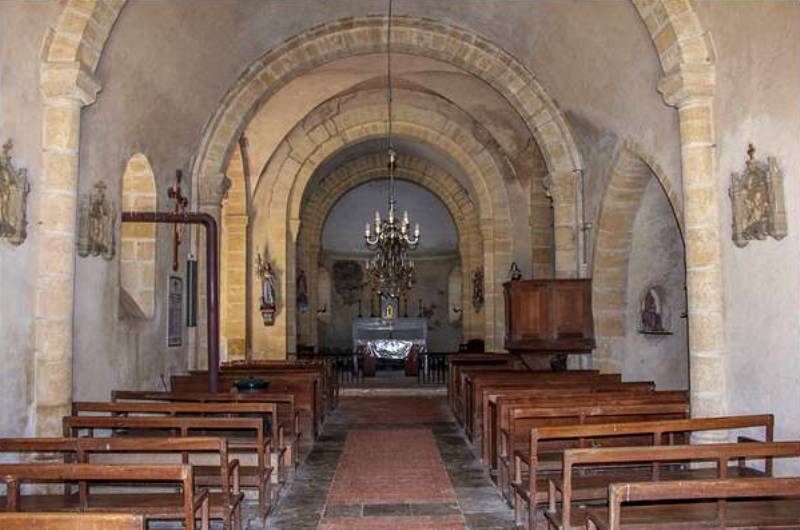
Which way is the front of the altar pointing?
toward the camera

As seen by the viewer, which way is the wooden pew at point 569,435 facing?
away from the camera

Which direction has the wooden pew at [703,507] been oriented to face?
away from the camera

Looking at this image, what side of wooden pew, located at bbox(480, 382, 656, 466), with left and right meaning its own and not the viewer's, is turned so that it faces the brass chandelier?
front

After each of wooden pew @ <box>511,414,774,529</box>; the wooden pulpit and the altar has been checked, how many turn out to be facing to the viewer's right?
0

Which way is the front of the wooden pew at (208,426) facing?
away from the camera

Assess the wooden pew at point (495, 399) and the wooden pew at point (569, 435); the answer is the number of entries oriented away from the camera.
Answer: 2

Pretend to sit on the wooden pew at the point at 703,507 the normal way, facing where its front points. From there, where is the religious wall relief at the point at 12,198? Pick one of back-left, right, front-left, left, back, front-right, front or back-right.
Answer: left

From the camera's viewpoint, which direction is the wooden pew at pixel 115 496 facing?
away from the camera

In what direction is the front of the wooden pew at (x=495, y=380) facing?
away from the camera

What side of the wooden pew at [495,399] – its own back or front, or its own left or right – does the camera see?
back
